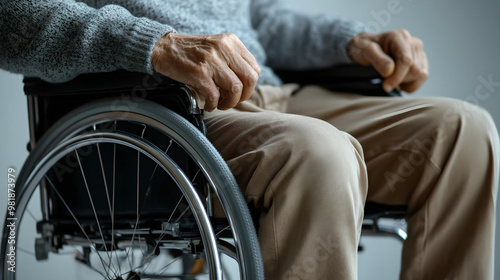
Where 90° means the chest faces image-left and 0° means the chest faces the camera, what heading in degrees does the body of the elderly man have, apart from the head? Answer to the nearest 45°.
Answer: approximately 315°

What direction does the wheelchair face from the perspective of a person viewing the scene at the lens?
facing the viewer and to the right of the viewer
